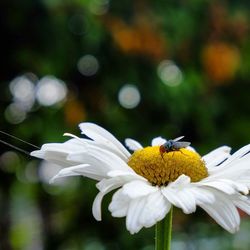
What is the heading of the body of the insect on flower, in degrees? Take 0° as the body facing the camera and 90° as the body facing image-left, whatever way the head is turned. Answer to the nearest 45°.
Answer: approximately 90°
